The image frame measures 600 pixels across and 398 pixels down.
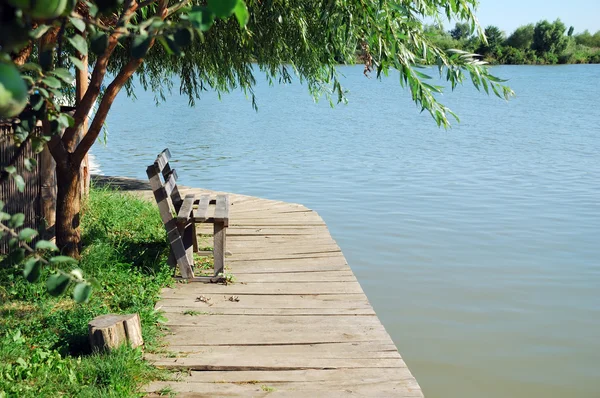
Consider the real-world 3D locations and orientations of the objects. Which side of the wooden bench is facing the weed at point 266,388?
right

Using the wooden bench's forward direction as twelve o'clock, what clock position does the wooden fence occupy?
The wooden fence is roughly at 7 o'clock from the wooden bench.

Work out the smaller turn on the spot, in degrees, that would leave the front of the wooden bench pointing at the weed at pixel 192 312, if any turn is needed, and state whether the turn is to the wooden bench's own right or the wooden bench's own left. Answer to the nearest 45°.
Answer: approximately 90° to the wooden bench's own right

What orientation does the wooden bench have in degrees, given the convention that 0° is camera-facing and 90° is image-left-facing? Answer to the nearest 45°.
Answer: approximately 270°

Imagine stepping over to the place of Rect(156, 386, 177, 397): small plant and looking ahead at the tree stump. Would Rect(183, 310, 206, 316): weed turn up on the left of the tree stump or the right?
right

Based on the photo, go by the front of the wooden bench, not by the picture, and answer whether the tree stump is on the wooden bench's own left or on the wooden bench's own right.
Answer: on the wooden bench's own right

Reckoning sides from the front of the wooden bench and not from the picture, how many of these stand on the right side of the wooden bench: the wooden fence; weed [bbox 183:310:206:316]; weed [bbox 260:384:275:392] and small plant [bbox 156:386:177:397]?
3
